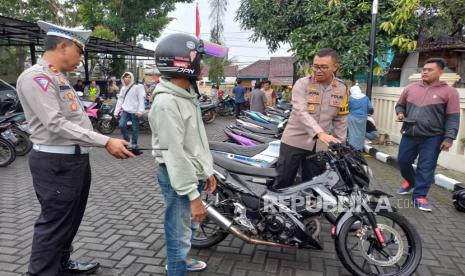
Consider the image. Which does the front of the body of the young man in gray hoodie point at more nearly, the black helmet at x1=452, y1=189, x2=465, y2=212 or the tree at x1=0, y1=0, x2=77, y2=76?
the black helmet

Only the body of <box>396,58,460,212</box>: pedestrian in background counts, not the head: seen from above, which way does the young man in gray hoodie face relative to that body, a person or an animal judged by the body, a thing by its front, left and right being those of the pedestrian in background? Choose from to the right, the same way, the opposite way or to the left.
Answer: to the left

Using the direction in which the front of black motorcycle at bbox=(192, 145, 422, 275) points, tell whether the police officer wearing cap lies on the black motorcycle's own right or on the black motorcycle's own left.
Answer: on the black motorcycle's own right

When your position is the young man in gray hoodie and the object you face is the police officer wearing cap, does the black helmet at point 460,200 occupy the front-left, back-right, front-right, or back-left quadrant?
back-right

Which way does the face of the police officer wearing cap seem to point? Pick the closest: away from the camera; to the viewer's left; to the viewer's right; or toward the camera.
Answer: to the viewer's right

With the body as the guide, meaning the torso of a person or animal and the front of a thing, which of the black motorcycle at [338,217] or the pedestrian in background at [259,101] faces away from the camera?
the pedestrian in background

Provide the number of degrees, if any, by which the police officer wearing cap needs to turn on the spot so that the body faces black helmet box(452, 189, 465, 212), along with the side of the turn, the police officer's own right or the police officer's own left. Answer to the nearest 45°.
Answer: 0° — they already face it

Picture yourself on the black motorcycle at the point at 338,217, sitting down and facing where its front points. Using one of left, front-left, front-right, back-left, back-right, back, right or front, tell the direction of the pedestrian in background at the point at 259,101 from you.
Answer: back-left
